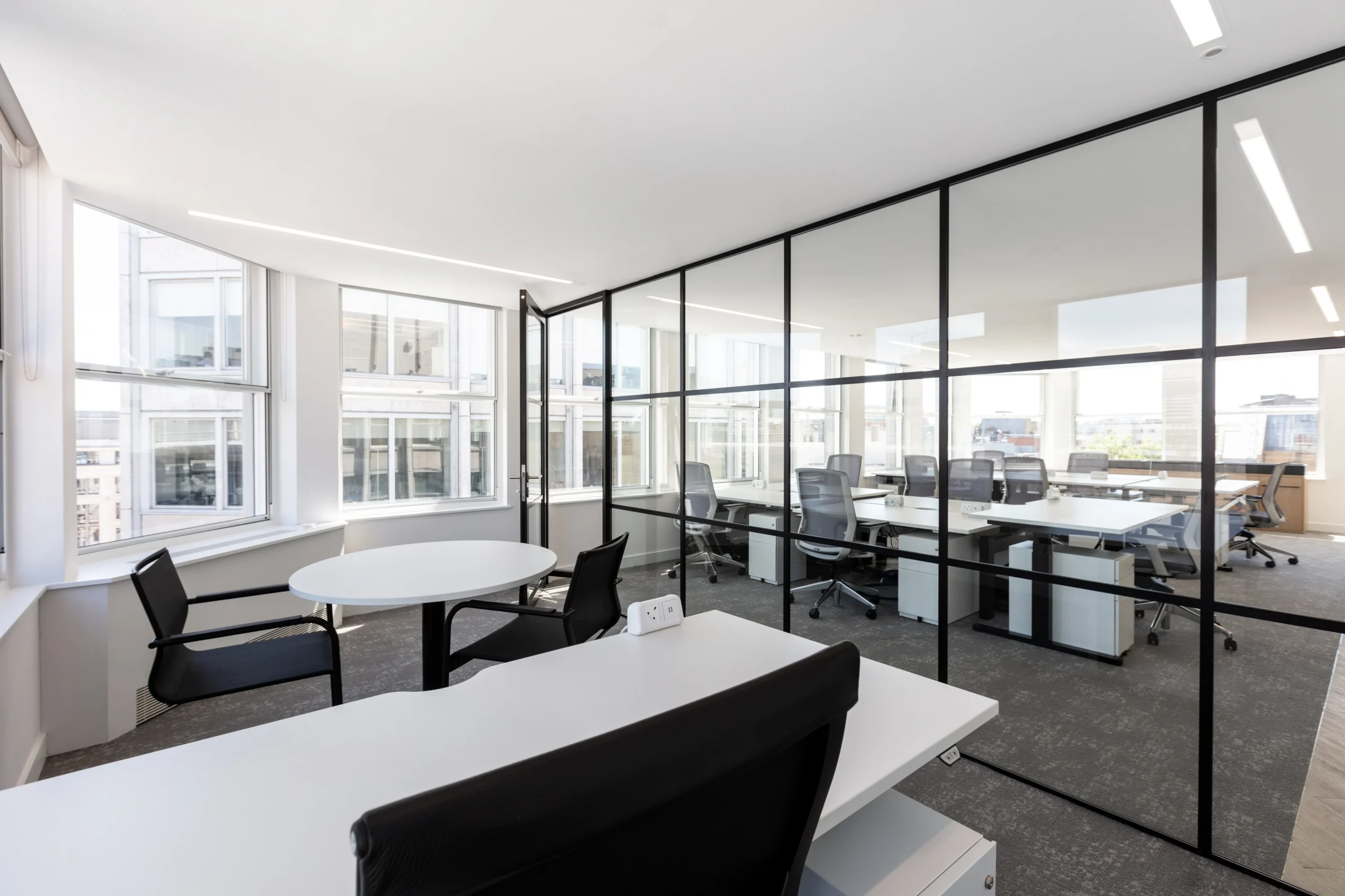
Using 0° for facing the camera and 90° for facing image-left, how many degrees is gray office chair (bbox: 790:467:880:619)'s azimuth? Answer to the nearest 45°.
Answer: approximately 225°

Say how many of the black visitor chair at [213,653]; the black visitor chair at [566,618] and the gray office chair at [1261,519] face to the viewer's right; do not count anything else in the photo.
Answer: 1

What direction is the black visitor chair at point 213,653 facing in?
to the viewer's right

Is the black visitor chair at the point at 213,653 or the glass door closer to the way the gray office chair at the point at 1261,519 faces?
the glass door

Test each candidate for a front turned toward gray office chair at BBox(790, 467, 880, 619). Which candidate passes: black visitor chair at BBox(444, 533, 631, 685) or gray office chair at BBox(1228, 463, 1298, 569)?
gray office chair at BBox(1228, 463, 1298, 569)

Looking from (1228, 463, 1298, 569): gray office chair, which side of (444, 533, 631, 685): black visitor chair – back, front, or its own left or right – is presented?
back

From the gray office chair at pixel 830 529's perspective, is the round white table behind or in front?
behind

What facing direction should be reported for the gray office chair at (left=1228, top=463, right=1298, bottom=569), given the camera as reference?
facing to the left of the viewer

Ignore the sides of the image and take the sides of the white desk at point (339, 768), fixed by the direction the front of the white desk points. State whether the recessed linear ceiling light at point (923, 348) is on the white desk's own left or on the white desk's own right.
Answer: on the white desk's own left

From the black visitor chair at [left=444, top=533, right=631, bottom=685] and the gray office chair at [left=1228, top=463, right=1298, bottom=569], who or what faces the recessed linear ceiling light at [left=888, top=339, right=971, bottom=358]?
the gray office chair

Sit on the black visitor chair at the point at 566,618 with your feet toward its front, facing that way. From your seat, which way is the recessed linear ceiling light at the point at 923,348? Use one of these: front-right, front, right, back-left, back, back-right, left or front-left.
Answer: back-right

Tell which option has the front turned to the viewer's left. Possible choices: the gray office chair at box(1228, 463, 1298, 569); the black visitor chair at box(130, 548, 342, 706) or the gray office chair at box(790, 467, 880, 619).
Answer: the gray office chair at box(1228, 463, 1298, 569)
